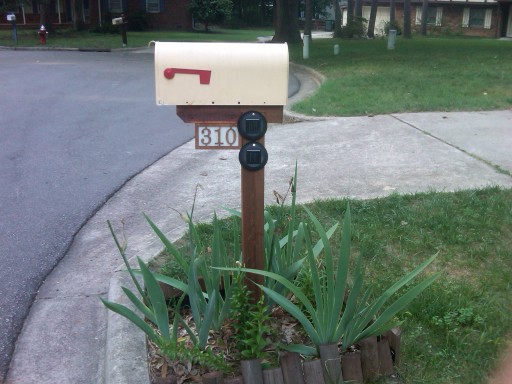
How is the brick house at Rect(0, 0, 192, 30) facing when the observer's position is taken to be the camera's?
facing the viewer

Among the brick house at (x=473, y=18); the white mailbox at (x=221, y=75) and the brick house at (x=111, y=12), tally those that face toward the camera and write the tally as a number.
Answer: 2

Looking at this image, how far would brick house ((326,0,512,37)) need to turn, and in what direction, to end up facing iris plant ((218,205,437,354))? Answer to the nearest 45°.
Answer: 0° — it already faces it

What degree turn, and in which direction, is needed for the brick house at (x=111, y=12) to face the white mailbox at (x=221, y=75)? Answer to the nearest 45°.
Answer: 0° — it already faces it

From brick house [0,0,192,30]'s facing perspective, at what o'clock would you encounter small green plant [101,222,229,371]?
The small green plant is roughly at 12 o'clock from the brick house.

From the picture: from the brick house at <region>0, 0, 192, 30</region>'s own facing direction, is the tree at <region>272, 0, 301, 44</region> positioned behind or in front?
in front

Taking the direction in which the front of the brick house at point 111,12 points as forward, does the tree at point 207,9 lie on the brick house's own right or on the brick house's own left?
on the brick house's own left

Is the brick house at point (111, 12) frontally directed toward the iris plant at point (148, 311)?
yes

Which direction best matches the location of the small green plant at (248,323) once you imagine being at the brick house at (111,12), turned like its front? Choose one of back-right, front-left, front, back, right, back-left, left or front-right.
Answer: front

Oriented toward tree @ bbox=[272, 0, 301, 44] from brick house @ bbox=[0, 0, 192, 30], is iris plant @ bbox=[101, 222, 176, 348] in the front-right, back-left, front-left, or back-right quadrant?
front-right

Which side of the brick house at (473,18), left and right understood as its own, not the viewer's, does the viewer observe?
front

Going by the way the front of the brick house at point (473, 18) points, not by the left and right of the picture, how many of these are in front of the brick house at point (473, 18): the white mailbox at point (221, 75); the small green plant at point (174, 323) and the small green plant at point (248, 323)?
3

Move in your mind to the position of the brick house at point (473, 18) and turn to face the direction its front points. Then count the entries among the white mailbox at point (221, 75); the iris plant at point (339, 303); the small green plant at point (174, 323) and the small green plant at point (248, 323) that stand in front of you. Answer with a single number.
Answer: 4

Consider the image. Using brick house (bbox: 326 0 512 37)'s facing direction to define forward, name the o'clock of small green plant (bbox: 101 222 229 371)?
The small green plant is roughly at 12 o'clock from the brick house.
